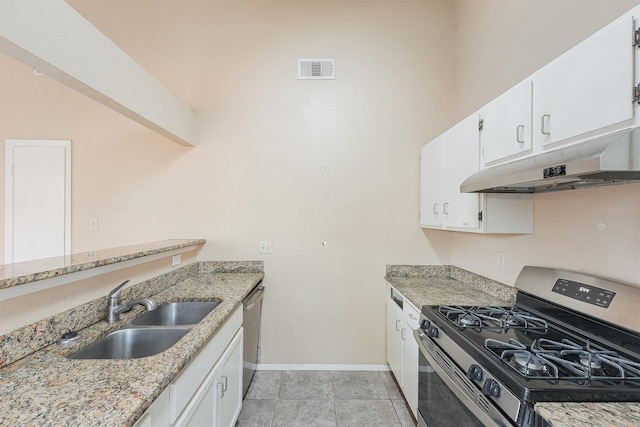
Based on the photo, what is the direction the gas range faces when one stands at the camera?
facing the viewer and to the left of the viewer

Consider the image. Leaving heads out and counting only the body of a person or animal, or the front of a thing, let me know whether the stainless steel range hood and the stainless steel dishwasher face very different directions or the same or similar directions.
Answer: very different directions

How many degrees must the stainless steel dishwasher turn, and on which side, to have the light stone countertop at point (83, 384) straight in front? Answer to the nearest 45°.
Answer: approximately 90° to its right

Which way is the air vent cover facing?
toward the camera

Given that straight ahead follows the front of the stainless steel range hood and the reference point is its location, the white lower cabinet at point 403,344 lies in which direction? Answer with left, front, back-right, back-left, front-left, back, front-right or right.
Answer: right

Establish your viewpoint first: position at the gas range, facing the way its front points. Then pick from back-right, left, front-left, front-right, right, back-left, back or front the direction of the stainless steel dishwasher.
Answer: front-right

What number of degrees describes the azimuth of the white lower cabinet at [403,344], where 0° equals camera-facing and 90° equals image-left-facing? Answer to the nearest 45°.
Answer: approximately 90°

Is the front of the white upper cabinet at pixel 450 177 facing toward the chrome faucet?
yes

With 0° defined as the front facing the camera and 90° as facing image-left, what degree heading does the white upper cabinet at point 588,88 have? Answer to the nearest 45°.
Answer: approximately 45°

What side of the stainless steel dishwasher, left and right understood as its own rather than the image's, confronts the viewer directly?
right

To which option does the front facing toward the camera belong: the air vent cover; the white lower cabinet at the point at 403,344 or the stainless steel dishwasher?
the air vent cover

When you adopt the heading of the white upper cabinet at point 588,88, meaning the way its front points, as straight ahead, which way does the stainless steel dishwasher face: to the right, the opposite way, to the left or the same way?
the opposite way
